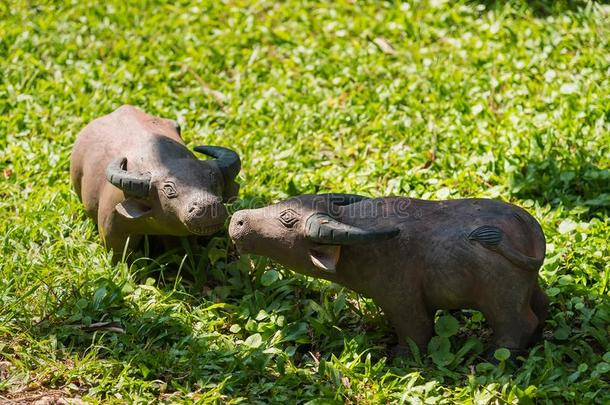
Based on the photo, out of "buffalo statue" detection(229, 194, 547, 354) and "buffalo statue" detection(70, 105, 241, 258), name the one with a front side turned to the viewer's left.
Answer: "buffalo statue" detection(229, 194, 547, 354)

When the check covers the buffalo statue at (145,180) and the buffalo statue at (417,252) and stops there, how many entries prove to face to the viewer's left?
1

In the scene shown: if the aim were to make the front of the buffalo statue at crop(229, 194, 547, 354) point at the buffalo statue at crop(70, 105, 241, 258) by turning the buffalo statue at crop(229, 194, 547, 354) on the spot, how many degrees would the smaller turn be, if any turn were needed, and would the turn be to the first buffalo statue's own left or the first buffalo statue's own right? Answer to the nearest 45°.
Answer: approximately 45° to the first buffalo statue's own right

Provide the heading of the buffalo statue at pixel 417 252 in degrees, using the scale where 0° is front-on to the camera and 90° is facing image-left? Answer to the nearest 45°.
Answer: approximately 90°

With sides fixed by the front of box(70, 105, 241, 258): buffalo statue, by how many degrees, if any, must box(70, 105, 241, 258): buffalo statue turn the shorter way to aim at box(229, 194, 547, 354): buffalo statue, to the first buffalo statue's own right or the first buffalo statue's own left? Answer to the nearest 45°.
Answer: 0° — it already faces it

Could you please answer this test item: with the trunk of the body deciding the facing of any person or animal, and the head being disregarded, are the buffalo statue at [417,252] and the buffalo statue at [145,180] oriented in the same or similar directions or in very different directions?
very different directions

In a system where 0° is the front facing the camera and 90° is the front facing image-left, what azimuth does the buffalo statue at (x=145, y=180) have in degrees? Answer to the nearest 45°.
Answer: approximately 315°
